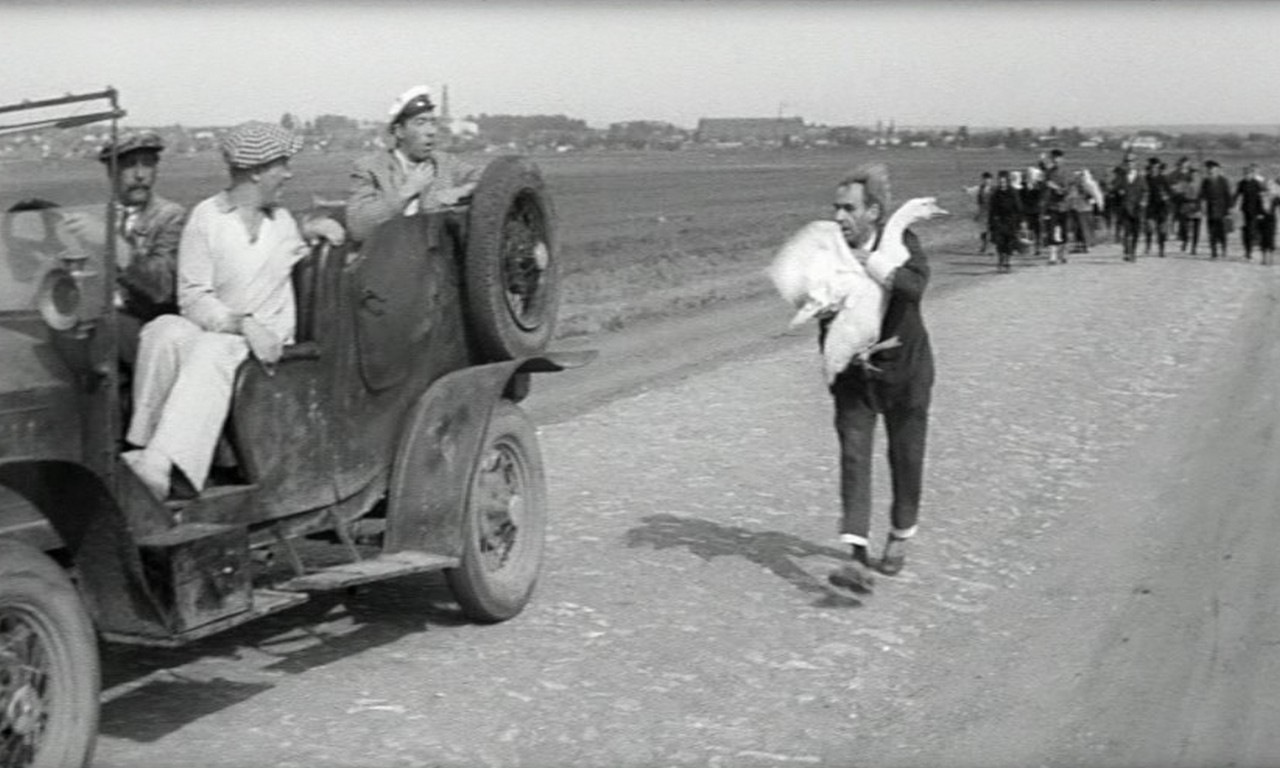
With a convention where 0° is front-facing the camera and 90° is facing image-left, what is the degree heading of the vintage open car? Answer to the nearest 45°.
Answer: approximately 45°

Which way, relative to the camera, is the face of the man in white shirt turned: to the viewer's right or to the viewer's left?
to the viewer's right

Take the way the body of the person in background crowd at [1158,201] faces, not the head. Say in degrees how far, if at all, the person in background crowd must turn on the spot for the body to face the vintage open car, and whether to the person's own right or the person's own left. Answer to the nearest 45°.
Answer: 0° — they already face it

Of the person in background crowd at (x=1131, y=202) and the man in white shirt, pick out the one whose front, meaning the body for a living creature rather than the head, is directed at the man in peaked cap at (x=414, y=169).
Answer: the person in background crowd

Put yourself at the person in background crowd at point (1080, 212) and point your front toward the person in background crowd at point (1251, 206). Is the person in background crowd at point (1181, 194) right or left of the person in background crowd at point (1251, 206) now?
left

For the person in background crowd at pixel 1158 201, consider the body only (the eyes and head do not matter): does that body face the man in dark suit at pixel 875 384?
yes

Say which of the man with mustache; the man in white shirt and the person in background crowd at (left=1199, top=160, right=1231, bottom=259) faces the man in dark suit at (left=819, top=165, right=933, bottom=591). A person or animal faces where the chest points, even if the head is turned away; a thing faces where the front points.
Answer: the person in background crowd
